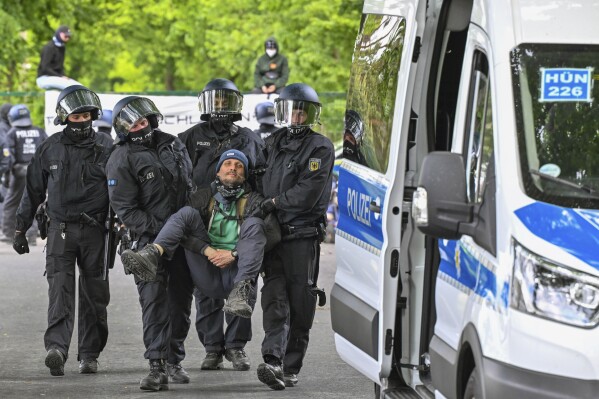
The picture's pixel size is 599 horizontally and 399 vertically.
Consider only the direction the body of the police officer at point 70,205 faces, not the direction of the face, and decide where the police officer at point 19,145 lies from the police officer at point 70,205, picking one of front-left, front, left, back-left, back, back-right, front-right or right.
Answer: back

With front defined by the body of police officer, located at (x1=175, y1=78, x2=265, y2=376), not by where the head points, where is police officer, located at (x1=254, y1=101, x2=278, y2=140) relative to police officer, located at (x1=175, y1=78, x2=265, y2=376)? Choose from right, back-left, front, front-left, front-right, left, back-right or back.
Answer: back

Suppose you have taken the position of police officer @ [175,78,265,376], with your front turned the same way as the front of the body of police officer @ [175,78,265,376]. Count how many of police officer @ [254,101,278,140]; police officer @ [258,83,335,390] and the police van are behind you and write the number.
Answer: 1

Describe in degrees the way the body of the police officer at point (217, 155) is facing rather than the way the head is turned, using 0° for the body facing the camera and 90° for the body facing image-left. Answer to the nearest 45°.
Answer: approximately 0°

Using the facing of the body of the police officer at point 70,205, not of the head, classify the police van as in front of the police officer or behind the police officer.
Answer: in front

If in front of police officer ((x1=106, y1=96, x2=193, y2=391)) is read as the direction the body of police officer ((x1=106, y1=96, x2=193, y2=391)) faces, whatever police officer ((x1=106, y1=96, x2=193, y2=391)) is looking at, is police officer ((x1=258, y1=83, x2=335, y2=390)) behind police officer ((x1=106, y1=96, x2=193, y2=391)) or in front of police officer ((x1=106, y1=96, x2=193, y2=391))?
in front

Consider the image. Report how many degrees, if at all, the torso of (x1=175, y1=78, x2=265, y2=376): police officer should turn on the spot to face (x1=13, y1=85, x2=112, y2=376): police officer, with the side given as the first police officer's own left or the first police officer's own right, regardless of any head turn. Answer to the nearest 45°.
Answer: approximately 90° to the first police officer's own right

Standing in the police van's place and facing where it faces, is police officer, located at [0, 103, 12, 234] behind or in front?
behind

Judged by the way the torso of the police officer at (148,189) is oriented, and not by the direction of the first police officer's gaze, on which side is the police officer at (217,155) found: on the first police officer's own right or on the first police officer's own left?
on the first police officer's own left

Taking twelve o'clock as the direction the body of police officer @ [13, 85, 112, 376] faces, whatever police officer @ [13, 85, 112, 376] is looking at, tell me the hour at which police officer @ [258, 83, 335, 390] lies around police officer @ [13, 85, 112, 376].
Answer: police officer @ [258, 83, 335, 390] is roughly at 10 o'clock from police officer @ [13, 85, 112, 376].

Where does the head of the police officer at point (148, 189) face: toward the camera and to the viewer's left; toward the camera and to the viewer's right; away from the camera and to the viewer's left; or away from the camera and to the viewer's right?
toward the camera and to the viewer's right

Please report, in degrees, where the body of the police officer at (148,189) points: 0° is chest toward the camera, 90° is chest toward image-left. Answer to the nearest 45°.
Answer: approximately 315°
